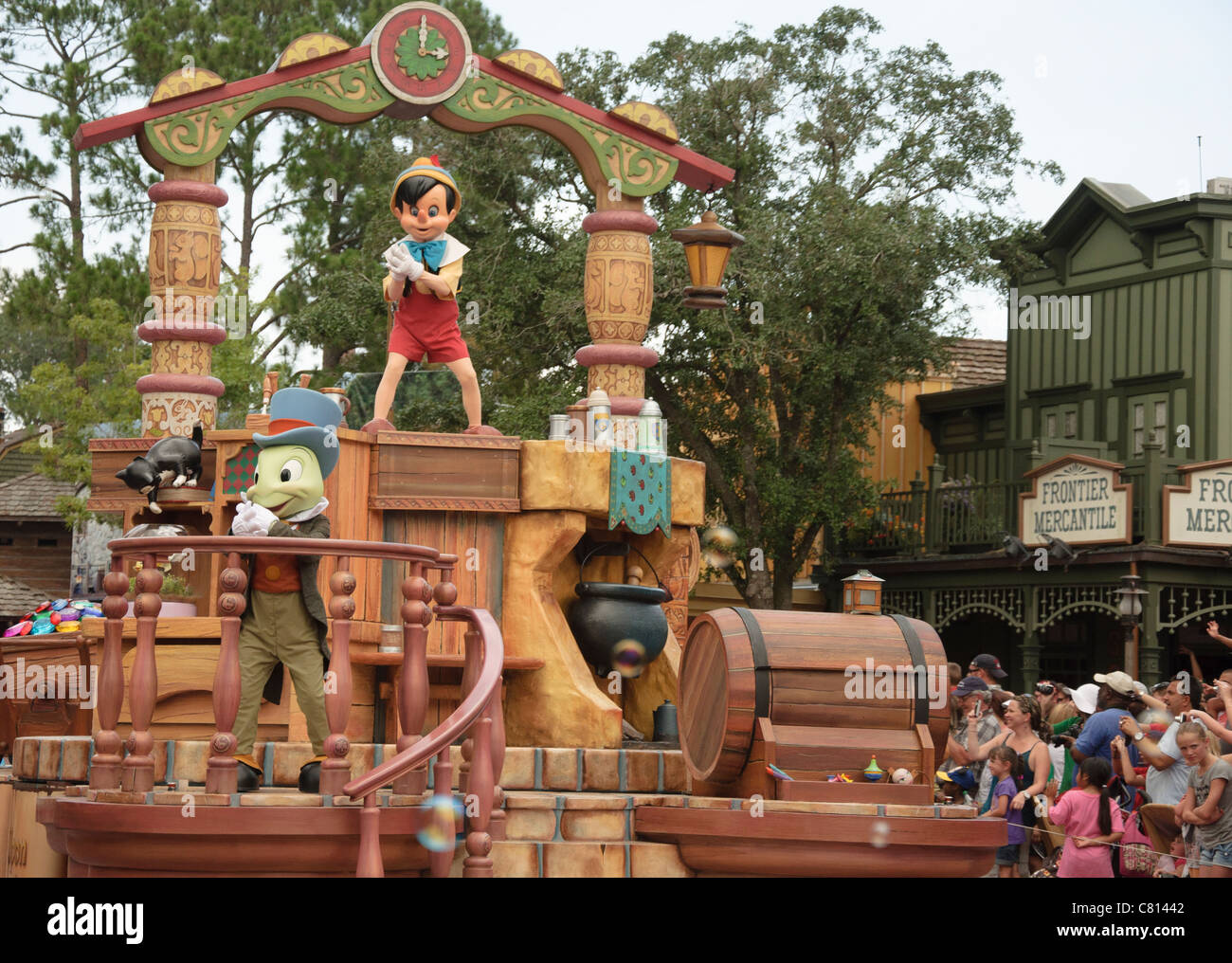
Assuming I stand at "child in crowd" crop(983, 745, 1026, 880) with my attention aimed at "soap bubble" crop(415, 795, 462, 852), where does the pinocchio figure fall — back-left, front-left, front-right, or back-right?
front-right

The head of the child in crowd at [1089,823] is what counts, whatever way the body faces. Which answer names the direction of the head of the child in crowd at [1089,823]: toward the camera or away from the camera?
away from the camera

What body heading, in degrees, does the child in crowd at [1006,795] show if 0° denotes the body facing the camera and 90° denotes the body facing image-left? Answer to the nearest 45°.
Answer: approximately 90°

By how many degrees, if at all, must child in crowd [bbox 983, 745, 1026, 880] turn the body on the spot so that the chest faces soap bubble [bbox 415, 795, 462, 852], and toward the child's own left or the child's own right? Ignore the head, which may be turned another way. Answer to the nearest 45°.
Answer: approximately 45° to the child's own left

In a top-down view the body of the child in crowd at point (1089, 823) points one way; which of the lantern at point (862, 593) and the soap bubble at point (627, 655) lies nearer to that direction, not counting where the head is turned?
the lantern

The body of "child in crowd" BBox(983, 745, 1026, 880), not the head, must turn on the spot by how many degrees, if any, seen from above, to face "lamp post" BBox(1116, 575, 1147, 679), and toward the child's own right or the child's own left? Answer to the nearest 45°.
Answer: approximately 90° to the child's own right

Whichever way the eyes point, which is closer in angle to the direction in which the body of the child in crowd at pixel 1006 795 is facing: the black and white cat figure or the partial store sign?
the black and white cat figure

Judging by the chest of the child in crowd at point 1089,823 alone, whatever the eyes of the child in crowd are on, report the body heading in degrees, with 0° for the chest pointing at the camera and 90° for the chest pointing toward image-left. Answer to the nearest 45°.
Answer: approximately 180°

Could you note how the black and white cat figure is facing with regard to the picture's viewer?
facing to the left of the viewer

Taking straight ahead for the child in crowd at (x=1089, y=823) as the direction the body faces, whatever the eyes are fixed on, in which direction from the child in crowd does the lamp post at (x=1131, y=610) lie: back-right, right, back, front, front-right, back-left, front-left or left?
front

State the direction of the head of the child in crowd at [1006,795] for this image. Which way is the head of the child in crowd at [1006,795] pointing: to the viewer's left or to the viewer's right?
to the viewer's left

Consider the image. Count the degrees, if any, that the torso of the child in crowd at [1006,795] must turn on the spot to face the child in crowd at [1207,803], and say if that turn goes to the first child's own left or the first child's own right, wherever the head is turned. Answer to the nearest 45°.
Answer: approximately 135° to the first child's own left
